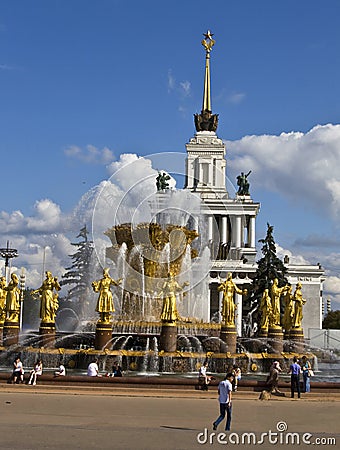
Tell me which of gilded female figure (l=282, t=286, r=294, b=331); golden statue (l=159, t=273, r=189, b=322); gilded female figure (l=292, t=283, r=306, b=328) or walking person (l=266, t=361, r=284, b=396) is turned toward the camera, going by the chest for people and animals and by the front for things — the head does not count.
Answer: the golden statue

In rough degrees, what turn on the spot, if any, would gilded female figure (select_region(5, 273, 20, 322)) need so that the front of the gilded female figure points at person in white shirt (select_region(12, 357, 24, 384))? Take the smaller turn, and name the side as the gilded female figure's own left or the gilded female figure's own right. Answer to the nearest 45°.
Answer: approximately 45° to the gilded female figure's own left

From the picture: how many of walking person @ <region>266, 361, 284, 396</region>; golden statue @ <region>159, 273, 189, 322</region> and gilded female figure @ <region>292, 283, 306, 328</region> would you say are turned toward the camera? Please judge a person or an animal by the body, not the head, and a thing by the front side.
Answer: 1

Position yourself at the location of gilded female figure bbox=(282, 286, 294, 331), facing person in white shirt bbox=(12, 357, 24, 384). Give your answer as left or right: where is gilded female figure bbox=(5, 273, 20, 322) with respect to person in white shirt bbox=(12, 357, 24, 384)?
right

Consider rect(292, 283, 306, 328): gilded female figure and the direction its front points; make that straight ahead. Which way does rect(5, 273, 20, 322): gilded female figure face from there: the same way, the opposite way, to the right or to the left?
the opposite way

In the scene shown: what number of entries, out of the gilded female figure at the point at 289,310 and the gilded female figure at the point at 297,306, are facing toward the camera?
0

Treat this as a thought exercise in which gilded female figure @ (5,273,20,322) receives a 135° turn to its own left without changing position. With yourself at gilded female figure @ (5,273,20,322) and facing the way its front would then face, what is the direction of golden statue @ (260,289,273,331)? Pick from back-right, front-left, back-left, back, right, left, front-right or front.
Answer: front

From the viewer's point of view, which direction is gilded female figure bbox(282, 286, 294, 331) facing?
to the viewer's right

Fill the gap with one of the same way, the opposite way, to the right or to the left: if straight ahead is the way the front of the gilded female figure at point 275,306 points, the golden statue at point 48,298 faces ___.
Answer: to the right

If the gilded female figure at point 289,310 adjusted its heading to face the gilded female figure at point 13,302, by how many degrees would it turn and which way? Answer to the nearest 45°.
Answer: approximately 180°

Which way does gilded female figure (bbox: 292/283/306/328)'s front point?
to the viewer's right

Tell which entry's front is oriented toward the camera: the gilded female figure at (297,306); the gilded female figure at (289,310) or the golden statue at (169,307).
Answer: the golden statue

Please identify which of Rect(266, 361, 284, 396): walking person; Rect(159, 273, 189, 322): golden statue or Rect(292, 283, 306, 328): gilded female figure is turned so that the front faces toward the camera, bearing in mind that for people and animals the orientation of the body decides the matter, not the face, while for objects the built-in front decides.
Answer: the golden statue

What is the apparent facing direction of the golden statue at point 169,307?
toward the camera

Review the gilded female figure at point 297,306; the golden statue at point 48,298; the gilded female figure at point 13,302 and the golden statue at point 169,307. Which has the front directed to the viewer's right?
the gilded female figure at point 297,306

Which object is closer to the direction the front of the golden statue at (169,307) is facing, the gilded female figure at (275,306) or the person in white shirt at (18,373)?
the person in white shirt
